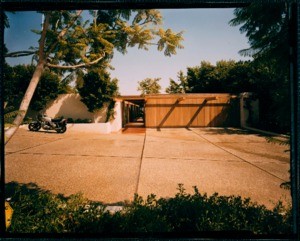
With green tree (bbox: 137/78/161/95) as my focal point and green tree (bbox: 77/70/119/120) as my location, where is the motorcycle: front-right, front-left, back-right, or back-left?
back-left

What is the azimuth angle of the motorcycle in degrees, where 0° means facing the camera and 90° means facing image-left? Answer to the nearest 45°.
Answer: approximately 90°

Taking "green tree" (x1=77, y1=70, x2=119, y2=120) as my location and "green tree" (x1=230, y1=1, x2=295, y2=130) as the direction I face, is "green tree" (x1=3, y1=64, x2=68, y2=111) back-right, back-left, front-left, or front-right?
back-right

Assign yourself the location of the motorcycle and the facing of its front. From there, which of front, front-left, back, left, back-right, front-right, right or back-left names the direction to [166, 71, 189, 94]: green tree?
back-right

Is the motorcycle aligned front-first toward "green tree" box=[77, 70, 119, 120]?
no

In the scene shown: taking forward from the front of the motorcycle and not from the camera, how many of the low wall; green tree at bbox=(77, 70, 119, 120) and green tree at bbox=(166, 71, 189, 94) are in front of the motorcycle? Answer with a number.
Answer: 0

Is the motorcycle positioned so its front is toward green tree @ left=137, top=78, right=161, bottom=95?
no

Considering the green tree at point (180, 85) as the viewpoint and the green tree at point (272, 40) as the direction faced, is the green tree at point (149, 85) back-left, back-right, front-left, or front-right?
back-right

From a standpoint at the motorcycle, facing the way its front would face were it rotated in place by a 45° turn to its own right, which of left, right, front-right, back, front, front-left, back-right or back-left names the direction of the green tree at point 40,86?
front-right

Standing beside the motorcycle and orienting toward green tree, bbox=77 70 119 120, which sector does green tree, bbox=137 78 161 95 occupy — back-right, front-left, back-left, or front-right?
front-left

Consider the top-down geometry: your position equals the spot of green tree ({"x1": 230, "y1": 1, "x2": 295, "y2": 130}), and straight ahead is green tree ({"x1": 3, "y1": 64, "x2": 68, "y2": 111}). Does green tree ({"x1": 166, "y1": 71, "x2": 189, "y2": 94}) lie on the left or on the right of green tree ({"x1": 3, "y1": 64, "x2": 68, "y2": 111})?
right

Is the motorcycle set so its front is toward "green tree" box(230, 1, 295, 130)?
no

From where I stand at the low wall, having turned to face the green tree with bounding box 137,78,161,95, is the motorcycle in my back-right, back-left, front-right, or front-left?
back-left
